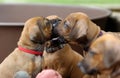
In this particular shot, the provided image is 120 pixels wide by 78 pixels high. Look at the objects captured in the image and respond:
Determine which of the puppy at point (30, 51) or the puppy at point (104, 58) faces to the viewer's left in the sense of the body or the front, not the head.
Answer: the puppy at point (104, 58)

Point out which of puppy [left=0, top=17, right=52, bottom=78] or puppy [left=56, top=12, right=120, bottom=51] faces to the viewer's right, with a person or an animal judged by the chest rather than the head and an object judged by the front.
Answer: puppy [left=0, top=17, right=52, bottom=78]

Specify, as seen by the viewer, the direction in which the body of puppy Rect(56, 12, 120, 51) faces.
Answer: to the viewer's left

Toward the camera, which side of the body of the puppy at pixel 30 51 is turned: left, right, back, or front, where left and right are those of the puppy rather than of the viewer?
right

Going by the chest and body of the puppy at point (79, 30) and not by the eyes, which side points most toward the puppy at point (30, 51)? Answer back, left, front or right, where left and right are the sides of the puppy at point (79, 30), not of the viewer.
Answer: front

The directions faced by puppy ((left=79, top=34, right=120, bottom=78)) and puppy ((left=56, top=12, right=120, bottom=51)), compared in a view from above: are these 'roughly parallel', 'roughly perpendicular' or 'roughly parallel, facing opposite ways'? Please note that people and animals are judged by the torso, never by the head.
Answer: roughly parallel

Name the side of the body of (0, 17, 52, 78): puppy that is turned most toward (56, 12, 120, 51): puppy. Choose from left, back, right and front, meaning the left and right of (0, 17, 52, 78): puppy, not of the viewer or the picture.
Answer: front

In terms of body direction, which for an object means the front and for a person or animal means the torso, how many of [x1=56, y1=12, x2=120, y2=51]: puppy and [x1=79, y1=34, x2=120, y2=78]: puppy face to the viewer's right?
0

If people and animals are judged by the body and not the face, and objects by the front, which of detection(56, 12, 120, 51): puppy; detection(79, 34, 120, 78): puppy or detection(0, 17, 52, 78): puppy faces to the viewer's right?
detection(0, 17, 52, 78): puppy

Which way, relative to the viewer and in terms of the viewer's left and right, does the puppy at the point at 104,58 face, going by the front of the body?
facing to the left of the viewer

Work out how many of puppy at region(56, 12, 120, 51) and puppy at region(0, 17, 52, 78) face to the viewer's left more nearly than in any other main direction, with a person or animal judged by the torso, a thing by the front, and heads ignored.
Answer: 1
